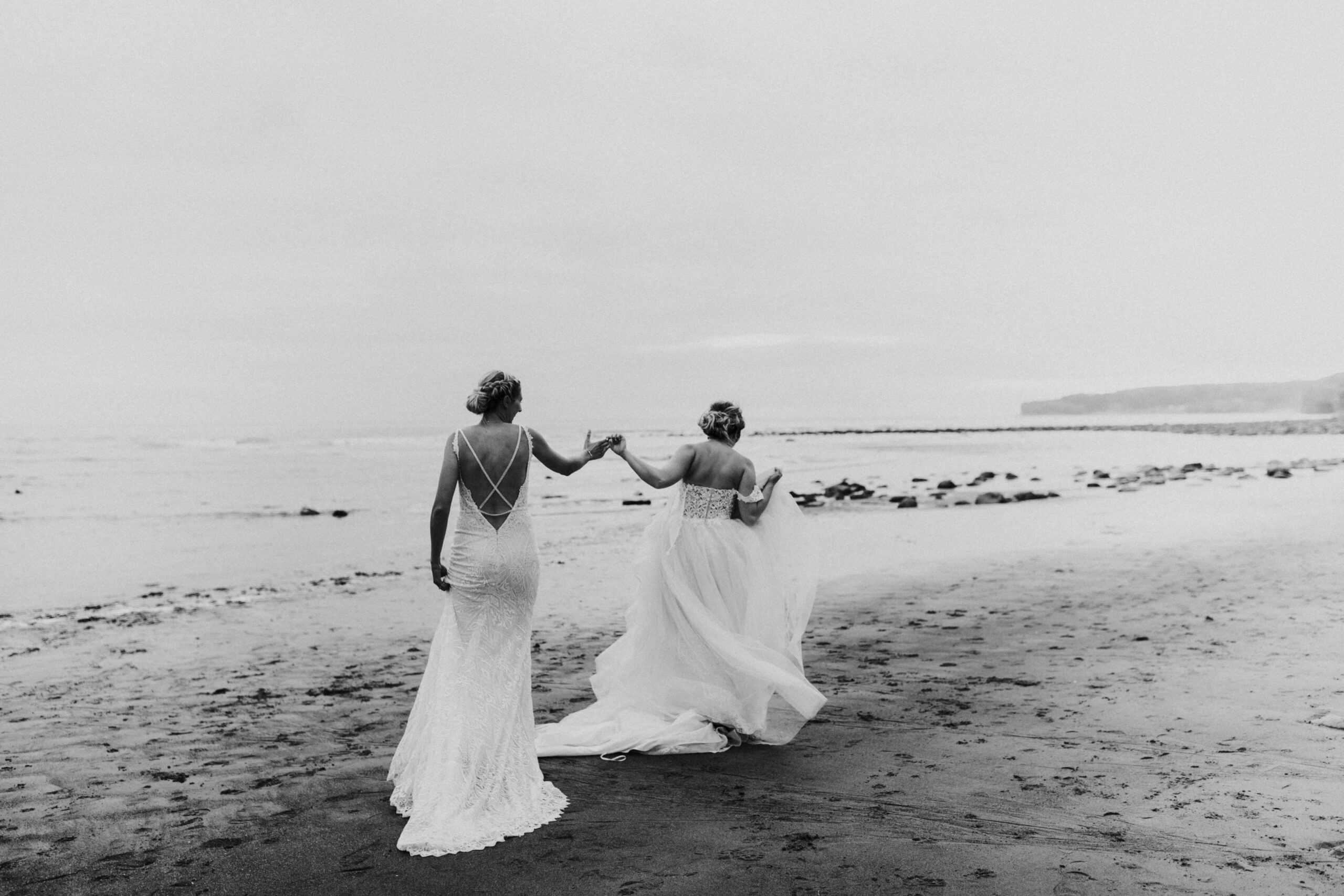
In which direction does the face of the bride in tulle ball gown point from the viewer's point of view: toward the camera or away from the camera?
away from the camera

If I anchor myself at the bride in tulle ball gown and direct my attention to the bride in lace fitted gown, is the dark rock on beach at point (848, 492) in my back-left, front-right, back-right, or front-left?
back-right

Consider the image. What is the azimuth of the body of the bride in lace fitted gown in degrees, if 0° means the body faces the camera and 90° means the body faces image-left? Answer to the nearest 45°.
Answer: approximately 180°

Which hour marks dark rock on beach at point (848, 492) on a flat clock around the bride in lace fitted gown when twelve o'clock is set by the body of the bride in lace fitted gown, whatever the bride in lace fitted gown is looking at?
The dark rock on beach is roughly at 1 o'clock from the bride in lace fitted gown.

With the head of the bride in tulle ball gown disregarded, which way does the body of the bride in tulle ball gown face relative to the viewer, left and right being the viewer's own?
facing away from the viewer and to the right of the viewer

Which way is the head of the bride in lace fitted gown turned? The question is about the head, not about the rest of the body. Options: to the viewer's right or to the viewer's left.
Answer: to the viewer's right

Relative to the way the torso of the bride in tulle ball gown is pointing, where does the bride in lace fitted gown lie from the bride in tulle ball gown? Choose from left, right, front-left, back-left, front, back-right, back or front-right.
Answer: back

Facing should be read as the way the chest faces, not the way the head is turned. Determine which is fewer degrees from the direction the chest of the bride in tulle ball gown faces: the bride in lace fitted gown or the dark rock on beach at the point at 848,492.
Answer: the dark rock on beach
